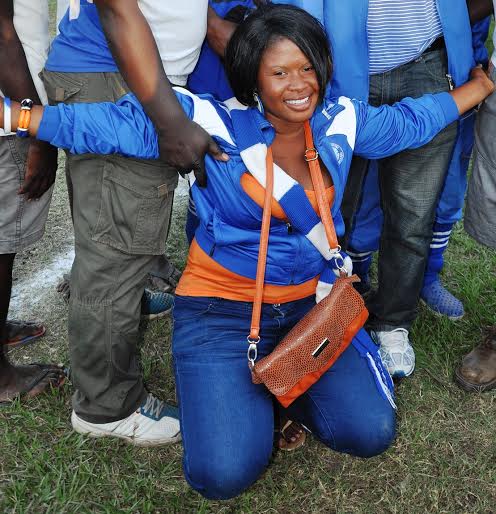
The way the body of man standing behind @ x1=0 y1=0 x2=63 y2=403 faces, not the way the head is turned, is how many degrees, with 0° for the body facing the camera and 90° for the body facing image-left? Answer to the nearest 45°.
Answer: approximately 270°

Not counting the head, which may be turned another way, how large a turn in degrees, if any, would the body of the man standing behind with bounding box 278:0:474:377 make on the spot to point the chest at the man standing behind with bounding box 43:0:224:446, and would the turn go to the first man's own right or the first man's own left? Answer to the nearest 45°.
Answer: approximately 45° to the first man's own right

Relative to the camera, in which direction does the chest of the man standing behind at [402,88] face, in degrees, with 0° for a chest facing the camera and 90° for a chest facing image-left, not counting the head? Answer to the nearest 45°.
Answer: approximately 0°

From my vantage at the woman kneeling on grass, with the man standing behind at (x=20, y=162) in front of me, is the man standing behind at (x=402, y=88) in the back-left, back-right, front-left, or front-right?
back-right
